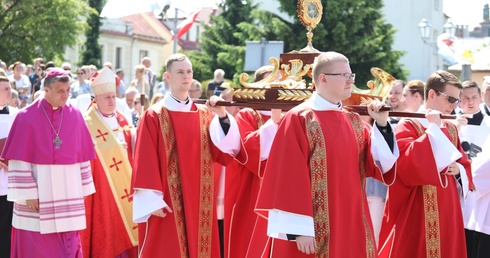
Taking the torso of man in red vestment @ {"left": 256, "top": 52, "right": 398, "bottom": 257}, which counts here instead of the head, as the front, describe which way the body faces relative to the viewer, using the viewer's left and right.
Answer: facing the viewer and to the right of the viewer

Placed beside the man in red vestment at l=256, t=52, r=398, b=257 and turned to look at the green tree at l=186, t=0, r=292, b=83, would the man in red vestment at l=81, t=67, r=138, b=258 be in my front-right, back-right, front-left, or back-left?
front-left

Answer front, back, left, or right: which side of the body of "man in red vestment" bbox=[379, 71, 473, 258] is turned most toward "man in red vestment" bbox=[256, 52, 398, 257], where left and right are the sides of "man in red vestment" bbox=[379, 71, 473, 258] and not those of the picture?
right

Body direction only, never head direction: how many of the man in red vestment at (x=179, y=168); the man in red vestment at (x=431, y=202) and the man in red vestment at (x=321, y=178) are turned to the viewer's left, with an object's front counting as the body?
0

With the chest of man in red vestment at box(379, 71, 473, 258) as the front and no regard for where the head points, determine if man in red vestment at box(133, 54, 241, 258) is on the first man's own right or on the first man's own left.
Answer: on the first man's own right

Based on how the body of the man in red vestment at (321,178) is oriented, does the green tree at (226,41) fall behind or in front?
behind

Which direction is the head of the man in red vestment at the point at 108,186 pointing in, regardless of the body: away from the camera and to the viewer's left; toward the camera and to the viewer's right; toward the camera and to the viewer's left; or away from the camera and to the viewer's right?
toward the camera and to the viewer's right

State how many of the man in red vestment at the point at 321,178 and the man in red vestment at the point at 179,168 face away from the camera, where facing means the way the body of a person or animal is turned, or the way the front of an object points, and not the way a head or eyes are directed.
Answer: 0

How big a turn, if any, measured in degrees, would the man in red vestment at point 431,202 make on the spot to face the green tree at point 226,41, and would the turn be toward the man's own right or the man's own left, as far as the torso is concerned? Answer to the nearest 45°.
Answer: approximately 135° to the man's own left

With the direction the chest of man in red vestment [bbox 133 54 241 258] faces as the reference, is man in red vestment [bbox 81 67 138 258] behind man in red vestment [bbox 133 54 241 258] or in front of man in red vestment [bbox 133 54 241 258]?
behind
